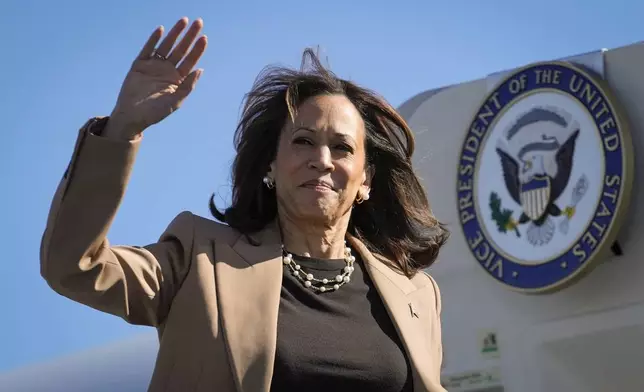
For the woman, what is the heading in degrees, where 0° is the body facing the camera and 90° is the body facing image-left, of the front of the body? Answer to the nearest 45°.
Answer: approximately 315°
